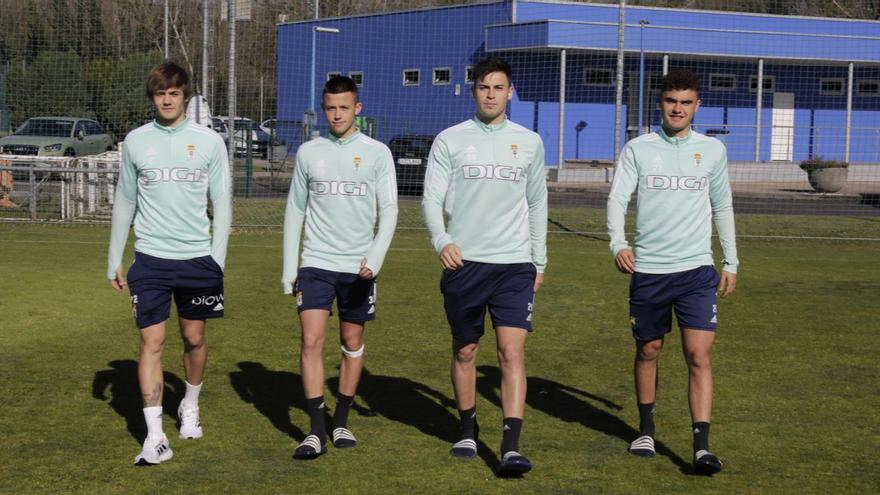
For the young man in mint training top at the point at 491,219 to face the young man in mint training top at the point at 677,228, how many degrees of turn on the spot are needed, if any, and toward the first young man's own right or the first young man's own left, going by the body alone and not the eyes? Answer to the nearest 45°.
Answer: approximately 90° to the first young man's own left

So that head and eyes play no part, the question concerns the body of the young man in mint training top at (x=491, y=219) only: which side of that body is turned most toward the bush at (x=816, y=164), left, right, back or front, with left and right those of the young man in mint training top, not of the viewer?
back

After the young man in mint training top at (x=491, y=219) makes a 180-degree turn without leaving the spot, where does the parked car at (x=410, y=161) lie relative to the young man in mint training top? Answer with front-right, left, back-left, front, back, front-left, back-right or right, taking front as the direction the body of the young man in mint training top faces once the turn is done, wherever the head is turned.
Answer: front

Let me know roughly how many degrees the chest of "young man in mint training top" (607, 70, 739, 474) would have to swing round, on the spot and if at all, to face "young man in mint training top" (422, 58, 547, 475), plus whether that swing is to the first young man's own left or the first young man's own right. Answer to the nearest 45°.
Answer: approximately 90° to the first young man's own right
